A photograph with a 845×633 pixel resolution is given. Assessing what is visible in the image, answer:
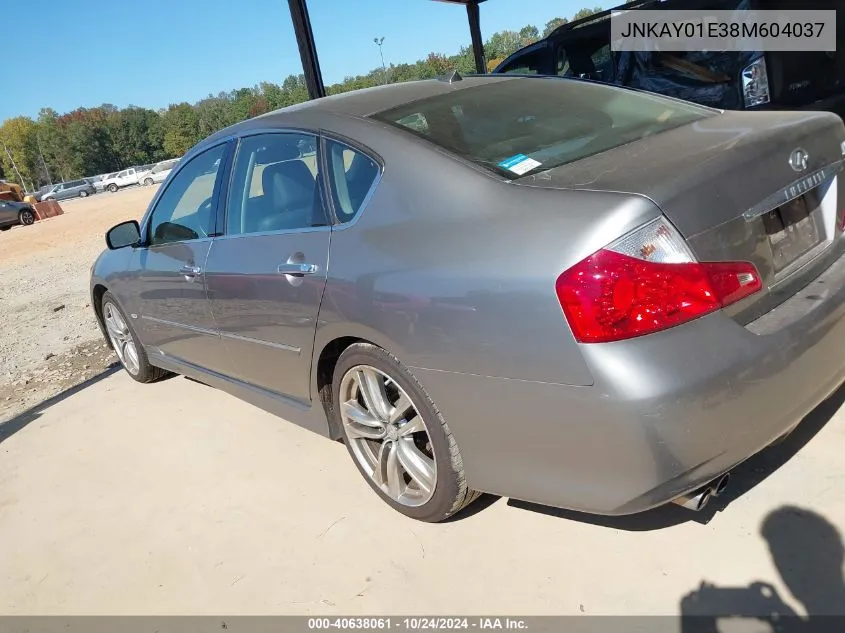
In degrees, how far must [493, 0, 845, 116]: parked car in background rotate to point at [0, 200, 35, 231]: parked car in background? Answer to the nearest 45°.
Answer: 0° — it already faces it

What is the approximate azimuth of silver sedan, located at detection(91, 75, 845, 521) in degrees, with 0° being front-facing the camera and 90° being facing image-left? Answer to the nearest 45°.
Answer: approximately 135°

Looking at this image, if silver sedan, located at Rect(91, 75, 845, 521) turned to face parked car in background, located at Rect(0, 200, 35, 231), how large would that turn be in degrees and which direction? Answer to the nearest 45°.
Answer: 0° — it already faces it

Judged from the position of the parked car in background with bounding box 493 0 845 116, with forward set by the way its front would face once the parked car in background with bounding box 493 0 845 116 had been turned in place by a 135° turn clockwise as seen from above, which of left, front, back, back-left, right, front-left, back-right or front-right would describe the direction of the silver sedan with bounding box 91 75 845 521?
right

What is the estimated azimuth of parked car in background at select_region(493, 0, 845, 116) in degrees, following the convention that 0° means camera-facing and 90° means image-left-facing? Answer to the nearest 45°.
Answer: approximately 135°
